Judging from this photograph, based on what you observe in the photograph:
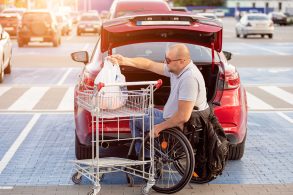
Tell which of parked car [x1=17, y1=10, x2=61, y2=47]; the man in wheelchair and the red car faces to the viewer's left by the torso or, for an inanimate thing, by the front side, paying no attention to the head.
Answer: the man in wheelchair

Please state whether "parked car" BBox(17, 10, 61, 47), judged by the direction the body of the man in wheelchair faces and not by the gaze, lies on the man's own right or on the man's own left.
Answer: on the man's own right

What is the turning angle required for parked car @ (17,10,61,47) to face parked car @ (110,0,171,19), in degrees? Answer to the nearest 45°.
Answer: approximately 180°

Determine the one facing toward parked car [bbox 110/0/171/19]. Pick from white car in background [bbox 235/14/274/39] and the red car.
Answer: the red car

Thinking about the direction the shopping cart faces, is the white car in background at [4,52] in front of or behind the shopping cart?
in front

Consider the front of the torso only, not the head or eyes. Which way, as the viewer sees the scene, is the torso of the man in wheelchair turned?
to the viewer's left

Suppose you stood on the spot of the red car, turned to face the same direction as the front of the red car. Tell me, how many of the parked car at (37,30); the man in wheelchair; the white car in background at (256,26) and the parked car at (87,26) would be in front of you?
3

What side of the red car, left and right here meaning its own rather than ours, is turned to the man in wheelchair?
back

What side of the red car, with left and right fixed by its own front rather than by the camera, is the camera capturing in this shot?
back

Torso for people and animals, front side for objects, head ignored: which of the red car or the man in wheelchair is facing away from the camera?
the red car

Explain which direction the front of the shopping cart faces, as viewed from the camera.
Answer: facing away from the viewer and to the left of the viewer

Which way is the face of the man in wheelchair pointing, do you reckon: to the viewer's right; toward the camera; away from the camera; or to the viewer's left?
to the viewer's left

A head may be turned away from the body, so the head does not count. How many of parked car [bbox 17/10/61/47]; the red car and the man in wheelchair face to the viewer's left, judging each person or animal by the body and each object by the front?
1

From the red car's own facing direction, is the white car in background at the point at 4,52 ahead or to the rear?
ahead
